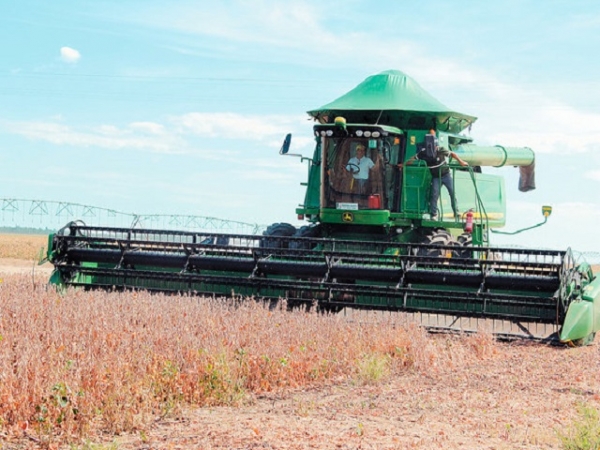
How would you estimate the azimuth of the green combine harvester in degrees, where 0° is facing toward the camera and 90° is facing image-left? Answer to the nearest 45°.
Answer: approximately 45°

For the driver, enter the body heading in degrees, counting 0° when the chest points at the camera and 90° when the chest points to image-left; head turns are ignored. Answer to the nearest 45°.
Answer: approximately 45°
